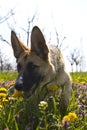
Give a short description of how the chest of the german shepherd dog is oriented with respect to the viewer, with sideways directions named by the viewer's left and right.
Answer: facing the viewer and to the left of the viewer
